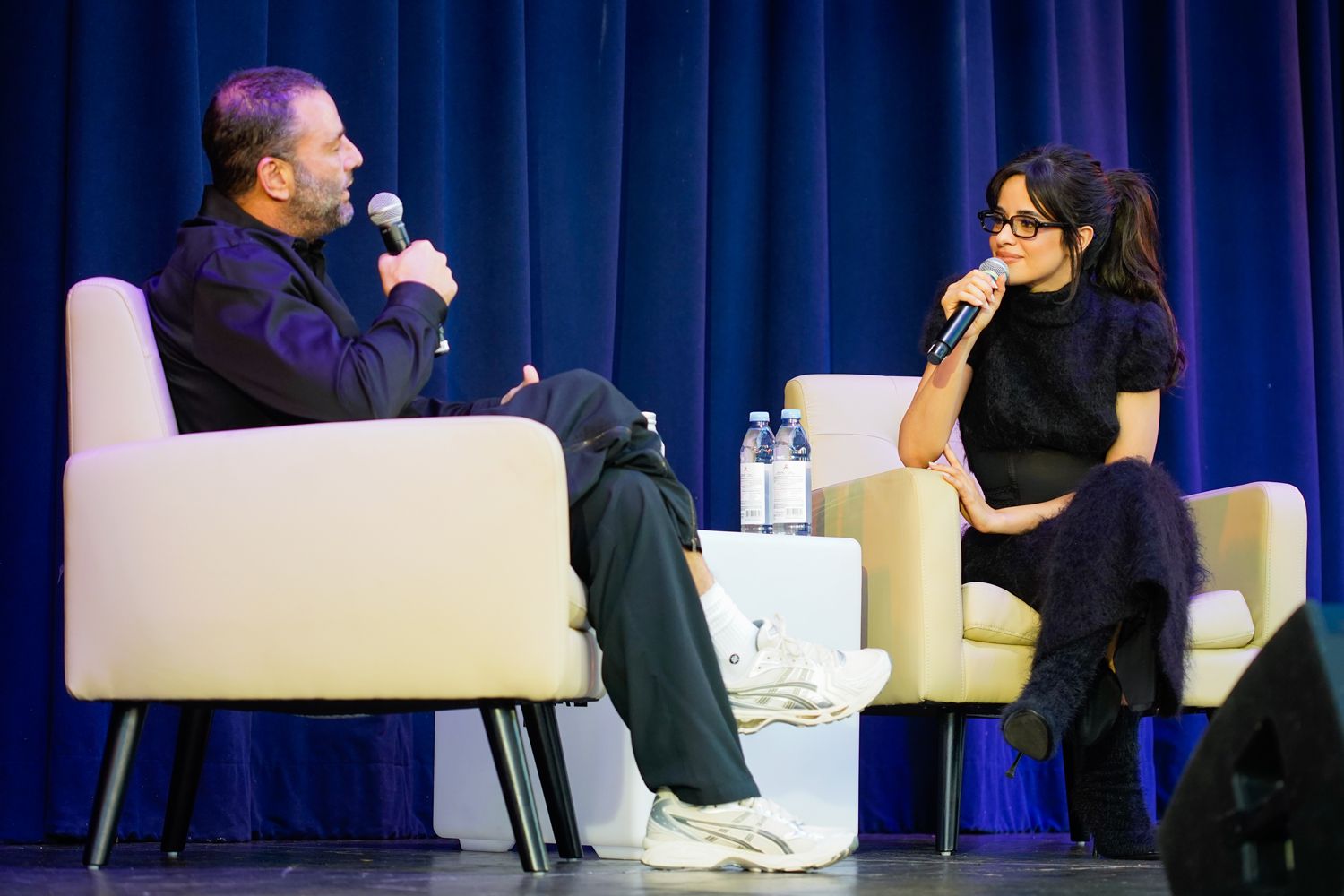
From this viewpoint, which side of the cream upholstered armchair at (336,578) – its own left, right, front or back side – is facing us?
right

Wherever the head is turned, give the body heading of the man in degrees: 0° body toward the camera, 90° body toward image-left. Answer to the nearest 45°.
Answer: approximately 270°

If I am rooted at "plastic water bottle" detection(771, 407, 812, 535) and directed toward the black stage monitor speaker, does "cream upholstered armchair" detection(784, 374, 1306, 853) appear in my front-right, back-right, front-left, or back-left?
front-left

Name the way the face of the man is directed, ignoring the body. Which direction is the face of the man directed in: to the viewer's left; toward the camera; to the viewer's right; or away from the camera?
to the viewer's right

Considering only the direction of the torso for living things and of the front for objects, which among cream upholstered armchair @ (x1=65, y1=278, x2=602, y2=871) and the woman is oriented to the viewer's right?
the cream upholstered armchair

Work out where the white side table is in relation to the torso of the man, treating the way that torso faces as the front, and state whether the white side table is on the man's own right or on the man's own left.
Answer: on the man's own left

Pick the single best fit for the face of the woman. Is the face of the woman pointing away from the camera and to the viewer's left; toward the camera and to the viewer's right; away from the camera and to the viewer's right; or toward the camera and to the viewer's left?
toward the camera and to the viewer's left

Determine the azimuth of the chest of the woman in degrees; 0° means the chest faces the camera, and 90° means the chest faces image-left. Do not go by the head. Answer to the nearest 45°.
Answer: approximately 45°
